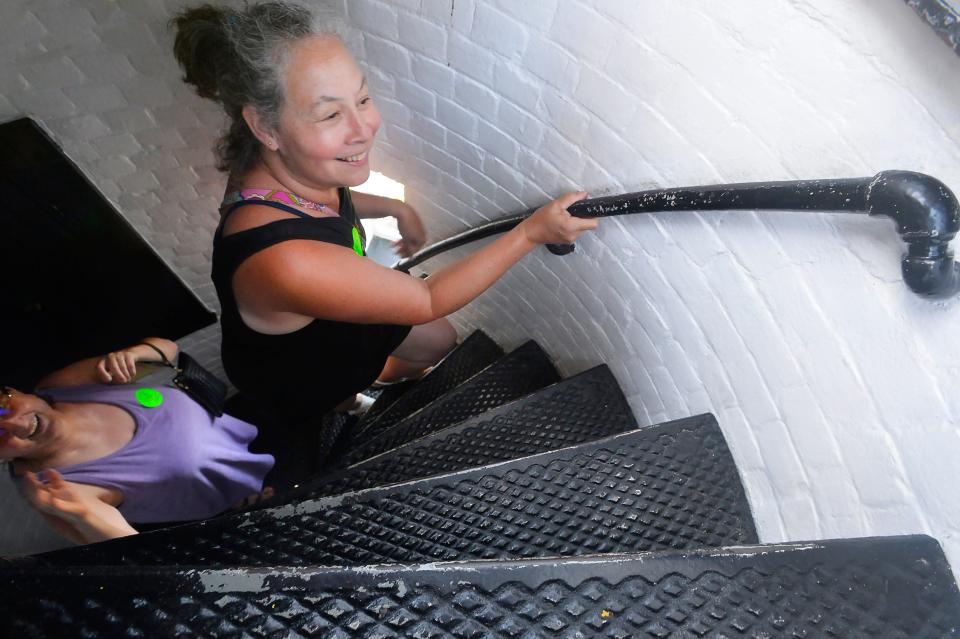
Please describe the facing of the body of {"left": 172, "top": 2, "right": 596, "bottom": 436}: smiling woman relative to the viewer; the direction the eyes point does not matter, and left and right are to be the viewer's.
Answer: facing to the right of the viewer
